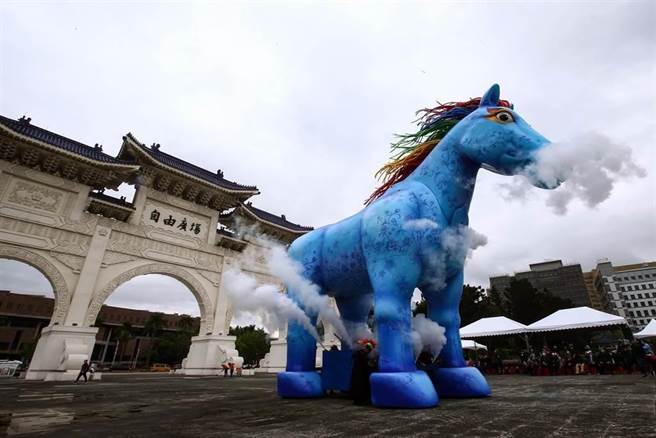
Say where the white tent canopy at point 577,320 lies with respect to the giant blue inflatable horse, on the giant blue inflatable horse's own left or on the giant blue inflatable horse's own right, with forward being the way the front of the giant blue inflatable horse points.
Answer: on the giant blue inflatable horse's own left

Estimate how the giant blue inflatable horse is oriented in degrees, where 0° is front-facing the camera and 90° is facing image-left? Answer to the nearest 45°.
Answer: approximately 315°

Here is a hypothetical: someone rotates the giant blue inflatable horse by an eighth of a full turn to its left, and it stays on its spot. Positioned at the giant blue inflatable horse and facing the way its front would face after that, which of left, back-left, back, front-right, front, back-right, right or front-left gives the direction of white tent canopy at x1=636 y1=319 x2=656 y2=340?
front-left

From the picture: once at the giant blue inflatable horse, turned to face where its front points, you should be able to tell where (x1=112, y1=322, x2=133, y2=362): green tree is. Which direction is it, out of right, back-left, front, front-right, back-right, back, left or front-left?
back

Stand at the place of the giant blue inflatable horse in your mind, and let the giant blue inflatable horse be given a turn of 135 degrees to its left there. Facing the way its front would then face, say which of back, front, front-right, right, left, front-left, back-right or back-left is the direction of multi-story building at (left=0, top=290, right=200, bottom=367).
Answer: front-left

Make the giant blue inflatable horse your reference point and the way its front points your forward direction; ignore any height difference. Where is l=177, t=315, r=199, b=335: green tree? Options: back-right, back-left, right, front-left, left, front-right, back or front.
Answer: back
